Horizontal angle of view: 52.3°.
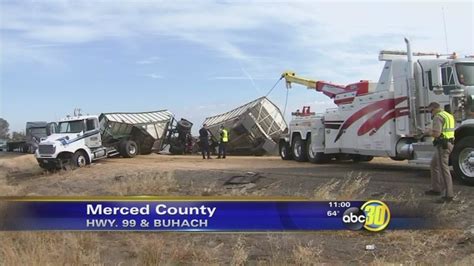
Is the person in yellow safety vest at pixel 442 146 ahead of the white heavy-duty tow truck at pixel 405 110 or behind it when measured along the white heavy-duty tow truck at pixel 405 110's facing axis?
ahead

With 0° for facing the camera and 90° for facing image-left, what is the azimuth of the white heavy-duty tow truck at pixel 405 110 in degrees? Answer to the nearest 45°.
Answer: approximately 315°

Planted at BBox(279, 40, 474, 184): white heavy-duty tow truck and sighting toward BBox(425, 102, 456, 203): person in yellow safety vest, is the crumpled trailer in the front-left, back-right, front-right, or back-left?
back-right

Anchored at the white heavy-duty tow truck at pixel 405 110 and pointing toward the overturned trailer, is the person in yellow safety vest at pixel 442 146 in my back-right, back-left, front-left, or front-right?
back-left

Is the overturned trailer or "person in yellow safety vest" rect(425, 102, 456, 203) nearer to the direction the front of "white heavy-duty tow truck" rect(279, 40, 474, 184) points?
the person in yellow safety vest

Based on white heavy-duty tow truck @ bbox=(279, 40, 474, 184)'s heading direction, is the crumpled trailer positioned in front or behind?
behind

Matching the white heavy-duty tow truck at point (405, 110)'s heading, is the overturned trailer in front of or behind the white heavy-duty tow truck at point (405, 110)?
behind

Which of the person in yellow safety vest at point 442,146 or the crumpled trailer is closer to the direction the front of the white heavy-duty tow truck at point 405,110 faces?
the person in yellow safety vest
